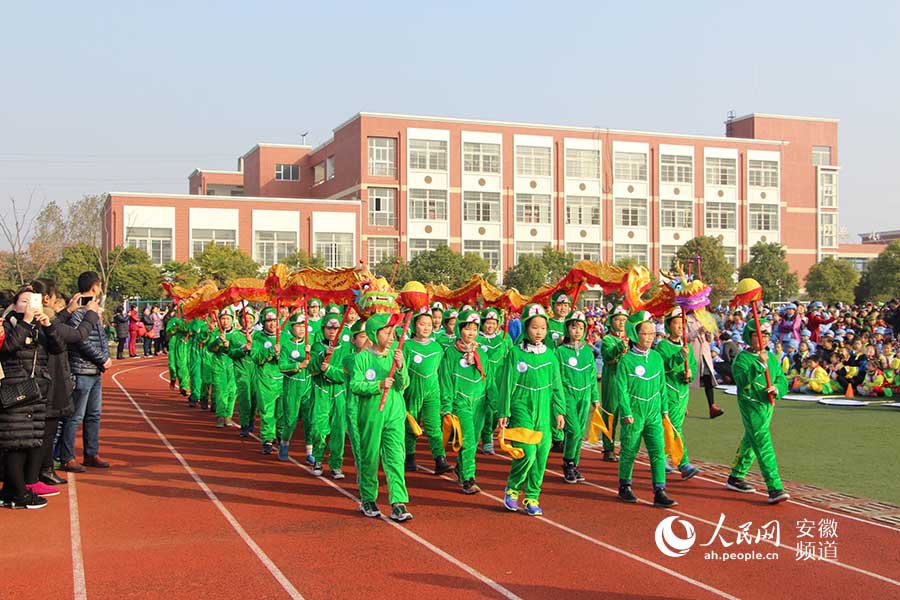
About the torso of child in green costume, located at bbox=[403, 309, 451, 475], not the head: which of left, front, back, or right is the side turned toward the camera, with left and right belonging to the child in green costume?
front

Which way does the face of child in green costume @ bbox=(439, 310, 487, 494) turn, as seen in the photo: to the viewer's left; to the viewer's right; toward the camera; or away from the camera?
toward the camera

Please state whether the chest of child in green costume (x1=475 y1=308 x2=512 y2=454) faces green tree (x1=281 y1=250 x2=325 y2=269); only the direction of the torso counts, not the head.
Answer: no

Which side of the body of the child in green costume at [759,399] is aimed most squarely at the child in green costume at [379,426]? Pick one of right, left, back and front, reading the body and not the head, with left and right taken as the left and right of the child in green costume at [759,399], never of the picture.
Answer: right

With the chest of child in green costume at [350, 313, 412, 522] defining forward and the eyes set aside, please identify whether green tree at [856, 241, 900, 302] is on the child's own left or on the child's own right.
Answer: on the child's own left

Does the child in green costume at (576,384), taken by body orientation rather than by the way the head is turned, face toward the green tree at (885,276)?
no

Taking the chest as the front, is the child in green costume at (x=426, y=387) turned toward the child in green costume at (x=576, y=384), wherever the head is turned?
no

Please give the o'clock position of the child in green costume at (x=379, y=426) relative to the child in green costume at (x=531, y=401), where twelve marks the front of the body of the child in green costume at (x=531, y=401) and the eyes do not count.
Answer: the child in green costume at (x=379, y=426) is roughly at 2 o'clock from the child in green costume at (x=531, y=401).

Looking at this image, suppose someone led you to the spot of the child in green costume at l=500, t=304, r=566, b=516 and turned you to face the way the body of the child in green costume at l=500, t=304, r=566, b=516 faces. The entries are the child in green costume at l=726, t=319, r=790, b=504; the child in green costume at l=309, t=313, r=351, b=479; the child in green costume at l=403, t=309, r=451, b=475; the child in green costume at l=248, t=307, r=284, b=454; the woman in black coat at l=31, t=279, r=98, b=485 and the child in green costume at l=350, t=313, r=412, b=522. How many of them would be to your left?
1

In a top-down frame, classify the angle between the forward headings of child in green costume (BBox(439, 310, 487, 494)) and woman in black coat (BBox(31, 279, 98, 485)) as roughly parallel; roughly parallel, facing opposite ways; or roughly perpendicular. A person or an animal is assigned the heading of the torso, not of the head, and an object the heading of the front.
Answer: roughly perpendicular

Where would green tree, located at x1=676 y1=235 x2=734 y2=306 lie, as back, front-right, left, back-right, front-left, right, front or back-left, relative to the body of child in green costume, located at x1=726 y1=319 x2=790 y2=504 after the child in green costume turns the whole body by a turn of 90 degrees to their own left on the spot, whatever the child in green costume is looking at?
front-left

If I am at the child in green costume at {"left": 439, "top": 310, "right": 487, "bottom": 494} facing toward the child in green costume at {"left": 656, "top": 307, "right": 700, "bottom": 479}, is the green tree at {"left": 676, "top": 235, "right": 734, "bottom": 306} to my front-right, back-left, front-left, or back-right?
front-left

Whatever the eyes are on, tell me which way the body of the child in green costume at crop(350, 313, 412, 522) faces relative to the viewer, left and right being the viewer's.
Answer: facing the viewer and to the right of the viewer

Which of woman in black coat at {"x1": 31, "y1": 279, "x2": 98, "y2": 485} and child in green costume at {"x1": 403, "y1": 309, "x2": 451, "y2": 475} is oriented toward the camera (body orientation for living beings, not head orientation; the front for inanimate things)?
the child in green costume

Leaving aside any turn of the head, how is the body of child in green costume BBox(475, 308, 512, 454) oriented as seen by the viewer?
toward the camera

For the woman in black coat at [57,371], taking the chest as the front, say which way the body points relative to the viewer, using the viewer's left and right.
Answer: facing to the right of the viewer
